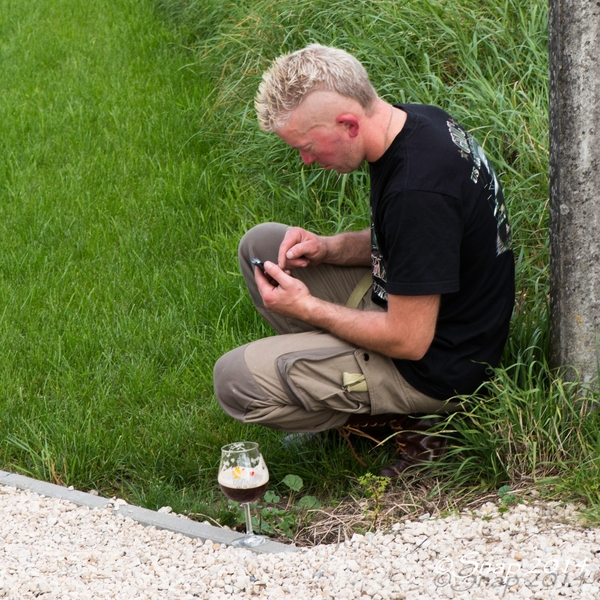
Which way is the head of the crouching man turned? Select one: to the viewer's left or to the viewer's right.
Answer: to the viewer's left

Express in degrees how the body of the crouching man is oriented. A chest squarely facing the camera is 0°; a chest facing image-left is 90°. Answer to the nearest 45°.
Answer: approximately 90°
